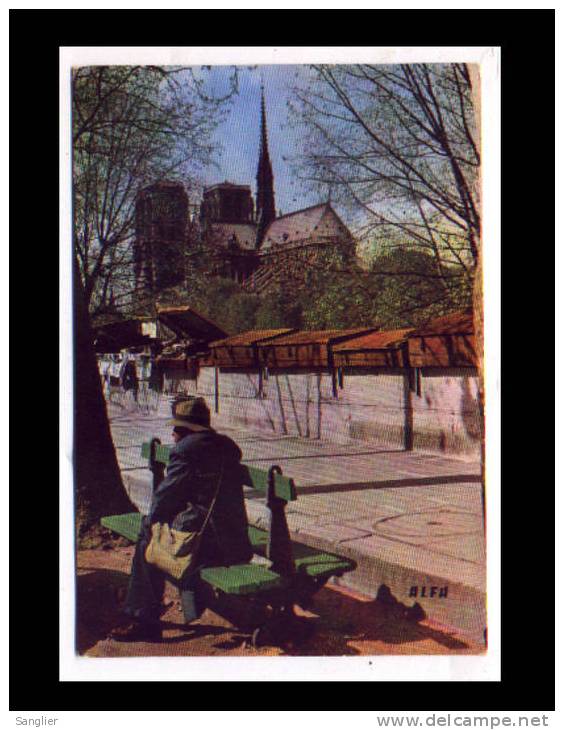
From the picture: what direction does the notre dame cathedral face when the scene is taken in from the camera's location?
facing away from the viewer and to the left of the viewer
